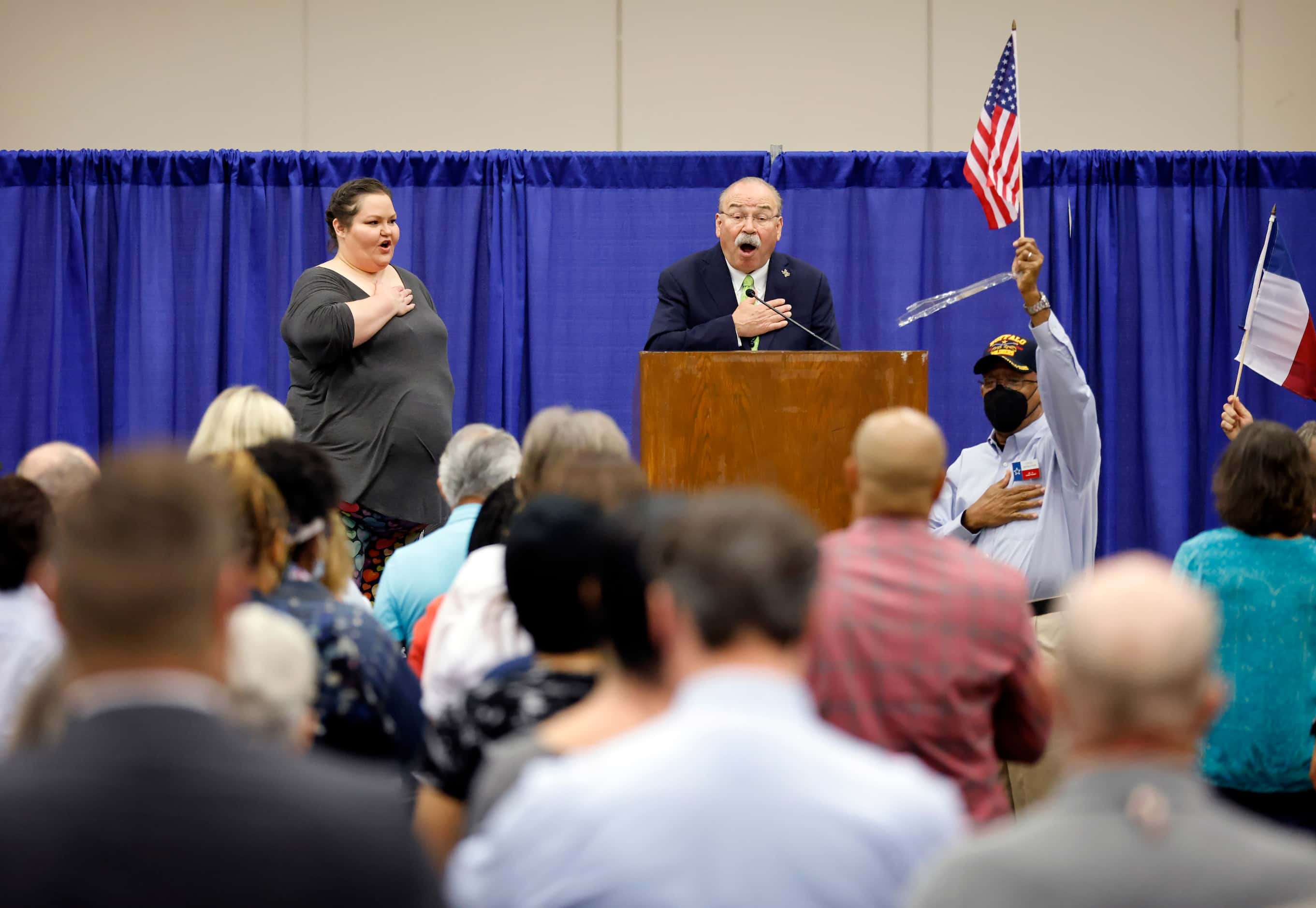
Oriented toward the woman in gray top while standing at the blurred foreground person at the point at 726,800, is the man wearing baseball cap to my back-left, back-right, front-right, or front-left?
front-right

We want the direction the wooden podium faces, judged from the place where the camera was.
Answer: facing the viewer

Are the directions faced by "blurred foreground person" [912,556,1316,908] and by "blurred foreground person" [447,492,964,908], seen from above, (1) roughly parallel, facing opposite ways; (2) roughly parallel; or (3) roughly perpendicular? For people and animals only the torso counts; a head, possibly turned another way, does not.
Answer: roughly parallel

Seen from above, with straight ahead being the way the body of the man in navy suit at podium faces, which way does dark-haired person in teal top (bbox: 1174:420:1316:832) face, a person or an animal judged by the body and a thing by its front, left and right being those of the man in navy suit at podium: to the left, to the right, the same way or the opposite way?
the opposite way

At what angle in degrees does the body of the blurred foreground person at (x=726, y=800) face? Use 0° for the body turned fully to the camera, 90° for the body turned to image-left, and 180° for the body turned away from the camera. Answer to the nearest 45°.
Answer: approximately 180°

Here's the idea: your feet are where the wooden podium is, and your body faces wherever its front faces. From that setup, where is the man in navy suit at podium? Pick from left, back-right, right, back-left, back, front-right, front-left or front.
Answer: back

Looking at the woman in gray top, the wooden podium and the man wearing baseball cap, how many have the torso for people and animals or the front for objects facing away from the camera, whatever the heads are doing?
0

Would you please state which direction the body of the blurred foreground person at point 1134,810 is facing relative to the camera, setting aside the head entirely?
away from the camera

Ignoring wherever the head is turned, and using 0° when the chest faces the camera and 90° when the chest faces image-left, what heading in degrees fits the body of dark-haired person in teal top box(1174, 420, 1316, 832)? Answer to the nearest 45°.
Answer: approximately 180°

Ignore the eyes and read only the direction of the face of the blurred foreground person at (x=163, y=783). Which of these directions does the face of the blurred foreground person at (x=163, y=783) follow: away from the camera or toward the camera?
away from the camera

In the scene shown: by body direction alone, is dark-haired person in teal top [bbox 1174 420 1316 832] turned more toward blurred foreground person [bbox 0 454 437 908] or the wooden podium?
the wooden podium

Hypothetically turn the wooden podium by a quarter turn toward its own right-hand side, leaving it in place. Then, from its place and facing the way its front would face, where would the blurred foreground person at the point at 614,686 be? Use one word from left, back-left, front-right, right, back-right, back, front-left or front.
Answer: left

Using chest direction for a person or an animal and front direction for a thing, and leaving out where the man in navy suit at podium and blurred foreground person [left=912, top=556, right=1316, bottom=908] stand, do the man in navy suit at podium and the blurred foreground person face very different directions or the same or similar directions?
very different directions

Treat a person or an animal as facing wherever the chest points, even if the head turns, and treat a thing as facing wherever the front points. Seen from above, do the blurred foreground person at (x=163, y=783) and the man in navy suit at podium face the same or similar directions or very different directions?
very different directions

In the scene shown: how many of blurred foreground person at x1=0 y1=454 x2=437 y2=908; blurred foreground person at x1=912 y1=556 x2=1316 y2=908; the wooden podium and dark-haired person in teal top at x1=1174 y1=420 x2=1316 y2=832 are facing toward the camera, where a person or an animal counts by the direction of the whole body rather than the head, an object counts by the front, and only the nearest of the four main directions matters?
1

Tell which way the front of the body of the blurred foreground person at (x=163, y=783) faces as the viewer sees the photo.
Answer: away from the camera

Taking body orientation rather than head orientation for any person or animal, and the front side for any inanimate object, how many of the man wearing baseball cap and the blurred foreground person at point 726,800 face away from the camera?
1
